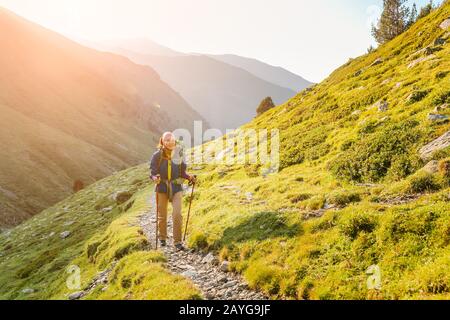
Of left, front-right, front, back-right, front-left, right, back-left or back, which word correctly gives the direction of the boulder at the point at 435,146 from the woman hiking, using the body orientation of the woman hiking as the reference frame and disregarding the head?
left

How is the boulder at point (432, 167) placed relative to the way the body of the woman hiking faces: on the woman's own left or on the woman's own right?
on the woman's own left

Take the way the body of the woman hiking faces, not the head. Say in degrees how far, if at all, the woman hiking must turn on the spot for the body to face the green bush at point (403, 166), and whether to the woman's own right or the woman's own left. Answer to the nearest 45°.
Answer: approximately 90° to the woman's own left

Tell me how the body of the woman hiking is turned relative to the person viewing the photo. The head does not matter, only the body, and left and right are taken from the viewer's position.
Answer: facing the viewer

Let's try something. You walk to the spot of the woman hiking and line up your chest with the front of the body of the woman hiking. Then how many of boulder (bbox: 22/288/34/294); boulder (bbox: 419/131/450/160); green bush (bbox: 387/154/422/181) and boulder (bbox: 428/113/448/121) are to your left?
3

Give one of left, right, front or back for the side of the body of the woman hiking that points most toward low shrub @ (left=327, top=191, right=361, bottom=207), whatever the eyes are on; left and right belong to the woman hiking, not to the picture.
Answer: left

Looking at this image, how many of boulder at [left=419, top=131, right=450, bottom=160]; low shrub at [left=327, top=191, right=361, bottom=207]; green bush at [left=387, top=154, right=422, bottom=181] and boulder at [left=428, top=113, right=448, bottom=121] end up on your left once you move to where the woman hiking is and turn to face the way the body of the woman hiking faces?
4

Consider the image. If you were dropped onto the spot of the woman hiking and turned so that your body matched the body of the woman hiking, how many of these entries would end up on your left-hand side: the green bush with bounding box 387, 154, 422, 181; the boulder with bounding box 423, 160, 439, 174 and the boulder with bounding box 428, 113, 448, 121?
3

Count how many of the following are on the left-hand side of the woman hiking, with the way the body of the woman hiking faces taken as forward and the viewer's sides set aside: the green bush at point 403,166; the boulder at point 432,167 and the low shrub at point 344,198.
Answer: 3

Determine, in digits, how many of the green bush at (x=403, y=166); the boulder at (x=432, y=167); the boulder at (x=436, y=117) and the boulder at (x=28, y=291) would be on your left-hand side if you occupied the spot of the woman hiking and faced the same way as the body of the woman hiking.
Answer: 3
